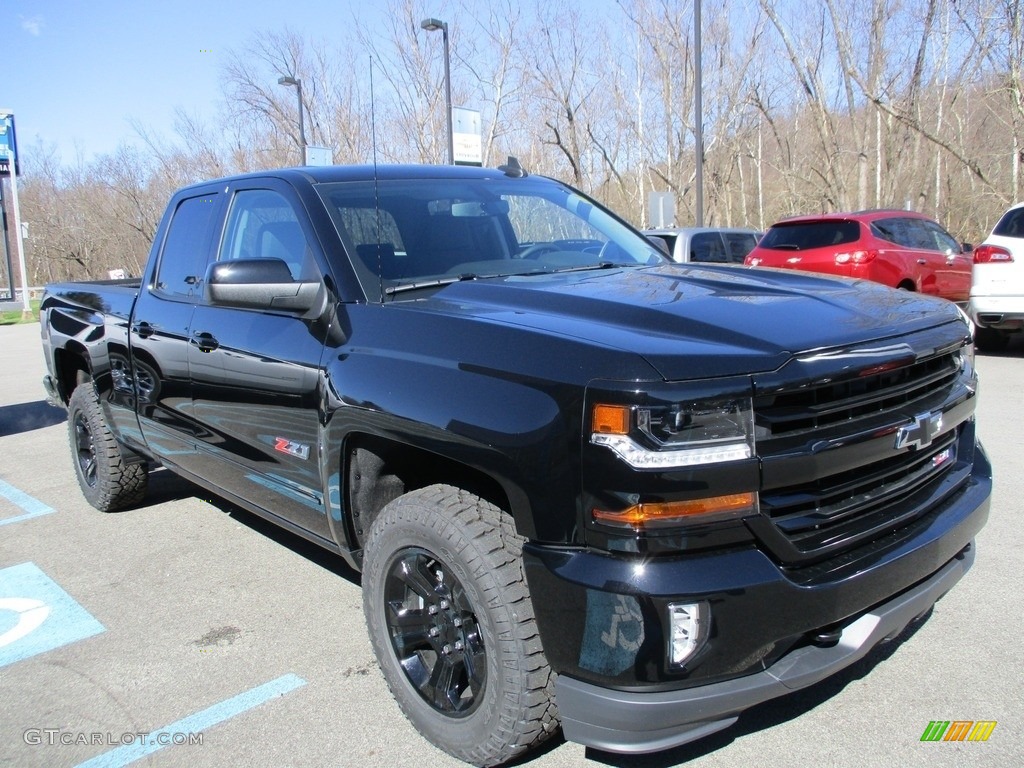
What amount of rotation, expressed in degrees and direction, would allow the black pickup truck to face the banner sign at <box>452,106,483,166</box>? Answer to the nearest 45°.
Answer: approximately 135° to its left

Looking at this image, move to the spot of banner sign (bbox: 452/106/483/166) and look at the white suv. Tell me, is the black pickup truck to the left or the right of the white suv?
right

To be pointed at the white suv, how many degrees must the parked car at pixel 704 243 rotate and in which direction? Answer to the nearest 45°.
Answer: approximately 90° to its right

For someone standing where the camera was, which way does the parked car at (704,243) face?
facing away from the viewer and to the right of the viewer

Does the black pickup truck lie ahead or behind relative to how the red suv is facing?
behind

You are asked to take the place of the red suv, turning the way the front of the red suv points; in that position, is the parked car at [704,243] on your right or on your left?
on your left

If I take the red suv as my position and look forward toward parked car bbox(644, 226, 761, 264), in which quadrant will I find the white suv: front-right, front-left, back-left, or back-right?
back-left

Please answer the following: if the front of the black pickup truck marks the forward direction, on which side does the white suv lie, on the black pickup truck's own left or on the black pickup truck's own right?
on the black pickup truck's own left

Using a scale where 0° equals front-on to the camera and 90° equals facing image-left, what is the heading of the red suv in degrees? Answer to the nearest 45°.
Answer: approximately 225°
